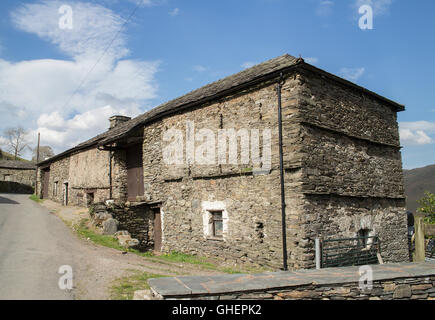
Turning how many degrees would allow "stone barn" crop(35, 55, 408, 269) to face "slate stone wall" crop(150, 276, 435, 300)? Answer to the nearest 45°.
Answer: approximately 45° to its left

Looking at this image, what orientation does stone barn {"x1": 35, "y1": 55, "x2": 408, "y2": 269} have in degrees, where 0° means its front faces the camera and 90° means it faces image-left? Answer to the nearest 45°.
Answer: approximately 45°

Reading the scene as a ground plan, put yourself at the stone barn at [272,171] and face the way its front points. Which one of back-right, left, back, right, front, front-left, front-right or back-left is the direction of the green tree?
back

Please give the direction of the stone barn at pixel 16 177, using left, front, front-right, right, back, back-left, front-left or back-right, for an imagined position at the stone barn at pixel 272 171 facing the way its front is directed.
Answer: right

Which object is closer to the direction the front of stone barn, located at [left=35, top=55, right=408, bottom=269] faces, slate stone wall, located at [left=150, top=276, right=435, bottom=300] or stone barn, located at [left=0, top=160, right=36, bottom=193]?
the slate stone wall
